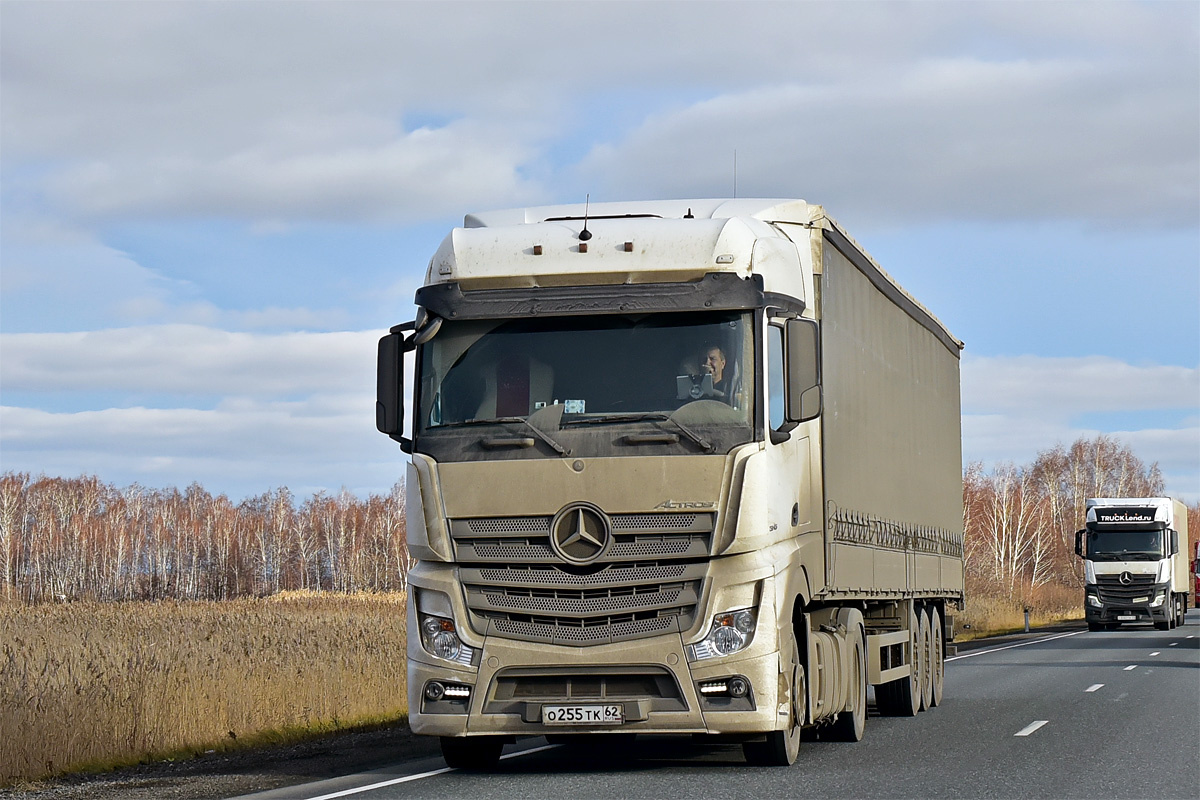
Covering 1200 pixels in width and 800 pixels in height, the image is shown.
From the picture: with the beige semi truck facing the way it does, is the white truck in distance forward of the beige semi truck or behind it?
behind

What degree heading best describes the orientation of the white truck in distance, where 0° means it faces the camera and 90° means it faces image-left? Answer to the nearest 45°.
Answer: approximately 0°

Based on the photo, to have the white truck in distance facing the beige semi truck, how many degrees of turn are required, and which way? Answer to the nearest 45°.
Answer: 0° — it already faces it

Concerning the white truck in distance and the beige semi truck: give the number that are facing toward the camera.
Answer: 2
